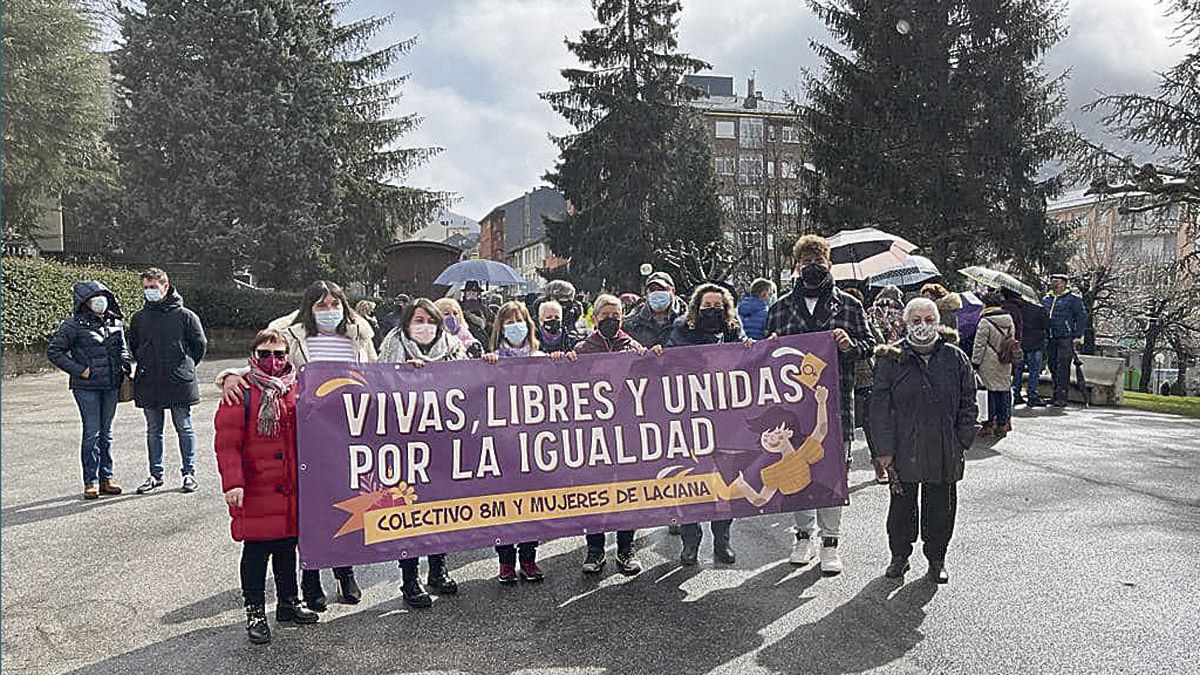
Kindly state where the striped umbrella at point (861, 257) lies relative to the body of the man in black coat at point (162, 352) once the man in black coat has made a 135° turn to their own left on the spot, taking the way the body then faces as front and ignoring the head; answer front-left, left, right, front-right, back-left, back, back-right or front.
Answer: front

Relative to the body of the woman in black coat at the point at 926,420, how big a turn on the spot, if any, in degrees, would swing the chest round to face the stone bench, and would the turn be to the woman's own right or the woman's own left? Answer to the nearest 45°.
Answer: approximately 180°

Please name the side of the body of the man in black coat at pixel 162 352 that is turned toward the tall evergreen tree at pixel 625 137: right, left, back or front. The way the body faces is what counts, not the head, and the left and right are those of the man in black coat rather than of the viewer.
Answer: back

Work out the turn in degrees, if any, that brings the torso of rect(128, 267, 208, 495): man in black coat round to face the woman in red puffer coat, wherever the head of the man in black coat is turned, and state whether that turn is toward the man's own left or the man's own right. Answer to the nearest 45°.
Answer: approximately 45° to the man's own left

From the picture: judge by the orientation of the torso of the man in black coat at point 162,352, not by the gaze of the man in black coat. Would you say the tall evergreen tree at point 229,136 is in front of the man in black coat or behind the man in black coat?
behind

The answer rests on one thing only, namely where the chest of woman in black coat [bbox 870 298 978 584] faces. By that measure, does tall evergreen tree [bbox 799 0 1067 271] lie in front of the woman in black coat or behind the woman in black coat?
behind

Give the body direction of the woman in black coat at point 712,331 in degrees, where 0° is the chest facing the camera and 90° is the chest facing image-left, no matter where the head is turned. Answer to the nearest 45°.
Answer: approximately 0°

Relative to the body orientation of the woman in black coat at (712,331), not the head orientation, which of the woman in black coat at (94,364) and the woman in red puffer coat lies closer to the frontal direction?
the woman in red puffer coat

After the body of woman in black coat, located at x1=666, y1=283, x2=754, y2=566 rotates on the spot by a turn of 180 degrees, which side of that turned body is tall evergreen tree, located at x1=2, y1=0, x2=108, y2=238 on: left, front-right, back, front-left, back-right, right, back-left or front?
front-left

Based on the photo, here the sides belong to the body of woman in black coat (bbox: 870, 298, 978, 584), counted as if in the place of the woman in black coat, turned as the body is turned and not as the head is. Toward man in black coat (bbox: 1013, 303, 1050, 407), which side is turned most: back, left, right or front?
back
